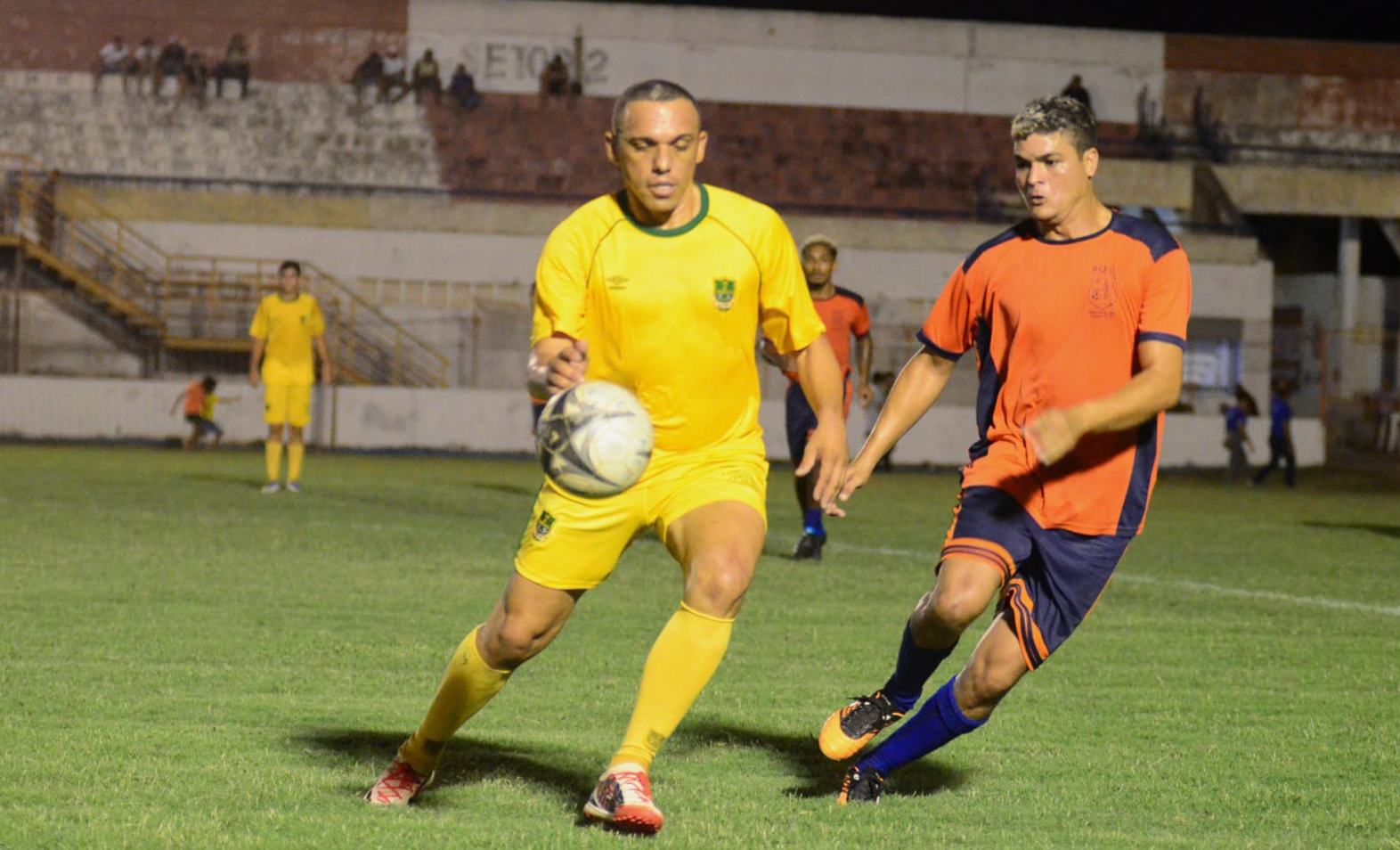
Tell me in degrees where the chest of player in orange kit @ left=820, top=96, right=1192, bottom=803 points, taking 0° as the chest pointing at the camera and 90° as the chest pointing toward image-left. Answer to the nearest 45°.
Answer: approximately 45°

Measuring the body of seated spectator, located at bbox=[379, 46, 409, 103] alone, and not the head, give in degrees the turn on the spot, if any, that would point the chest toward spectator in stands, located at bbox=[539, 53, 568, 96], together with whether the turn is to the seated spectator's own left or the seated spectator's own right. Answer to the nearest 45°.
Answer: approximately 90° to the seated spectator's own left

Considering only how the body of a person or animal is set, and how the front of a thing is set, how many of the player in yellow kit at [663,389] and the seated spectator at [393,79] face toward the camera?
2

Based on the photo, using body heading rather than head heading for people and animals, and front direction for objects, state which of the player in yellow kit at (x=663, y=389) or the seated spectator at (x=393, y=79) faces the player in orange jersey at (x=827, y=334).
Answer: the seated spectator

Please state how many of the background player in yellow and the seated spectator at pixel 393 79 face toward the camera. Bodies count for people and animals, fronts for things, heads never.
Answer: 2

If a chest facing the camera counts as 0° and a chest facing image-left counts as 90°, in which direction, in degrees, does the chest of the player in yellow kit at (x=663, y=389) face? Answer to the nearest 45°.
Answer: approximately 0°

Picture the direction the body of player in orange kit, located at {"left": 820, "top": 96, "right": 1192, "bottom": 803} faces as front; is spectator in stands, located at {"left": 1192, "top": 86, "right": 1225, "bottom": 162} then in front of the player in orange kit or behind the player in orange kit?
behind

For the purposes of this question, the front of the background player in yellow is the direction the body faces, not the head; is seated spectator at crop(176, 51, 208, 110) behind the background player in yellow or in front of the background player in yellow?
behind

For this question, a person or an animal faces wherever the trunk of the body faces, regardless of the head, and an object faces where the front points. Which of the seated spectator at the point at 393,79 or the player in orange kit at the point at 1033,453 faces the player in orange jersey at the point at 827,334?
the seated spectator

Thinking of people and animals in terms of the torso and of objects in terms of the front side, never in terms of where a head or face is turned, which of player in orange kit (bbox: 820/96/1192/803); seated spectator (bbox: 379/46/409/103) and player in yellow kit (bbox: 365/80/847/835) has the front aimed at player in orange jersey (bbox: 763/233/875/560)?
the seated spectator
